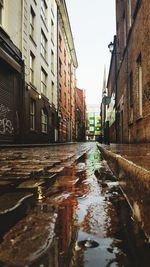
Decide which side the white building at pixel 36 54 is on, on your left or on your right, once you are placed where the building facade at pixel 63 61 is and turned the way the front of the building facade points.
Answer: on your right

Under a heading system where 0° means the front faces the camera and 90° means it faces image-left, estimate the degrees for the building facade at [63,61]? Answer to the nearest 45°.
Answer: approximately 270°

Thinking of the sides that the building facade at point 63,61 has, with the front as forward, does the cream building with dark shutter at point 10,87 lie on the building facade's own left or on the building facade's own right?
on the building facade's own right
